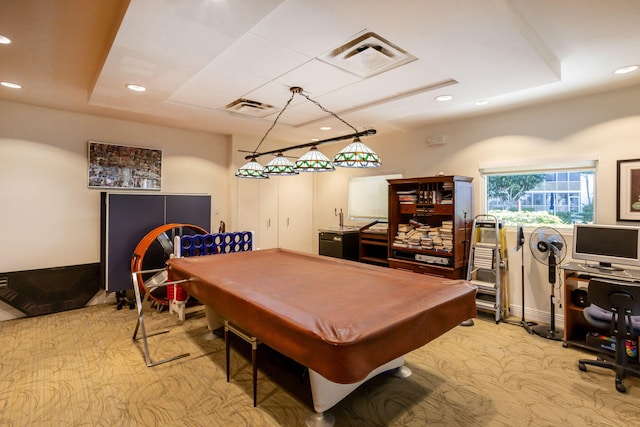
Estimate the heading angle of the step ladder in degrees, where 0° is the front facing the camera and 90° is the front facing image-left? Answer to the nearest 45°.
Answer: approximately 45°

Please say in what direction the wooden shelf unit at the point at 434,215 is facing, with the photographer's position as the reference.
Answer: facing the viewer and to the left of the viewer

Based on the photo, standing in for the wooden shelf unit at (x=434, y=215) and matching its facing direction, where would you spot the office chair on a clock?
The office chair is roughly at 9 o'clock from the wooden shelf unit.

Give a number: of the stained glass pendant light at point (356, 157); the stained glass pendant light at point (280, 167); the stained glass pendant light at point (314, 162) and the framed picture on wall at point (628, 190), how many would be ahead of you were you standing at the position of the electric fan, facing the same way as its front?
3

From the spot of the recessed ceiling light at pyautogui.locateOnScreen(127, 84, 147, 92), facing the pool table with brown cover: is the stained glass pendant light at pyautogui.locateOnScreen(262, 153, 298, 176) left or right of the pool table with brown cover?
left

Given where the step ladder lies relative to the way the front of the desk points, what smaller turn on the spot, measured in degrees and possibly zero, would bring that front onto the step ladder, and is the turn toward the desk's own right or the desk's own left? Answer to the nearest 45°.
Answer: approximately 45° to the desk's own right

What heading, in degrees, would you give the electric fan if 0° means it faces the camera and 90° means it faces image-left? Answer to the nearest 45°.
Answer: approximately 45°

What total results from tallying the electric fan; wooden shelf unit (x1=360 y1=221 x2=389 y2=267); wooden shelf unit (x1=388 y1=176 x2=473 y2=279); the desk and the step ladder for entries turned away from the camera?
0

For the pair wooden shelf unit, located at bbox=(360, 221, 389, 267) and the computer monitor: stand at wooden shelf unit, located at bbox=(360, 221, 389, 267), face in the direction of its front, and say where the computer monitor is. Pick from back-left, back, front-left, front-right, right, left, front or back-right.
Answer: left

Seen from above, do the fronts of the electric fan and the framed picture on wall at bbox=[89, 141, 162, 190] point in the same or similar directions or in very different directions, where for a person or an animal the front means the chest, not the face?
very different directions

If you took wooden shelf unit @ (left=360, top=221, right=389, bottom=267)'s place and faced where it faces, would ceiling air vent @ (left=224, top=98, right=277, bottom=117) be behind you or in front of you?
in front

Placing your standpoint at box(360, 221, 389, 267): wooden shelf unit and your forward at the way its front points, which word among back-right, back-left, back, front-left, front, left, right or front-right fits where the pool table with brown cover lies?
front-left

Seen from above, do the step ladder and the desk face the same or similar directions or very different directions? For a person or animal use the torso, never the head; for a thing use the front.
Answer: same or similar directions

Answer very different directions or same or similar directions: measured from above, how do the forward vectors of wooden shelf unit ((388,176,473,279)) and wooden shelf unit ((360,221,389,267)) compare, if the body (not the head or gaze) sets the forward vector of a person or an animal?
same or similar directions

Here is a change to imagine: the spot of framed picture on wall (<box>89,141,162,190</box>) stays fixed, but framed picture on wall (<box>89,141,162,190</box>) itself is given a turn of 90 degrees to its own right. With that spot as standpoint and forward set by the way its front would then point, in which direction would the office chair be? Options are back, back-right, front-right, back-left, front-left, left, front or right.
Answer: left

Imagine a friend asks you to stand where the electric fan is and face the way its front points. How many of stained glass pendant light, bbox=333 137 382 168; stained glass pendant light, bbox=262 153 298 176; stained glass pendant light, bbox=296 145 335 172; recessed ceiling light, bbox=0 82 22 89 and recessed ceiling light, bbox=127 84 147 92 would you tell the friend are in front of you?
5
